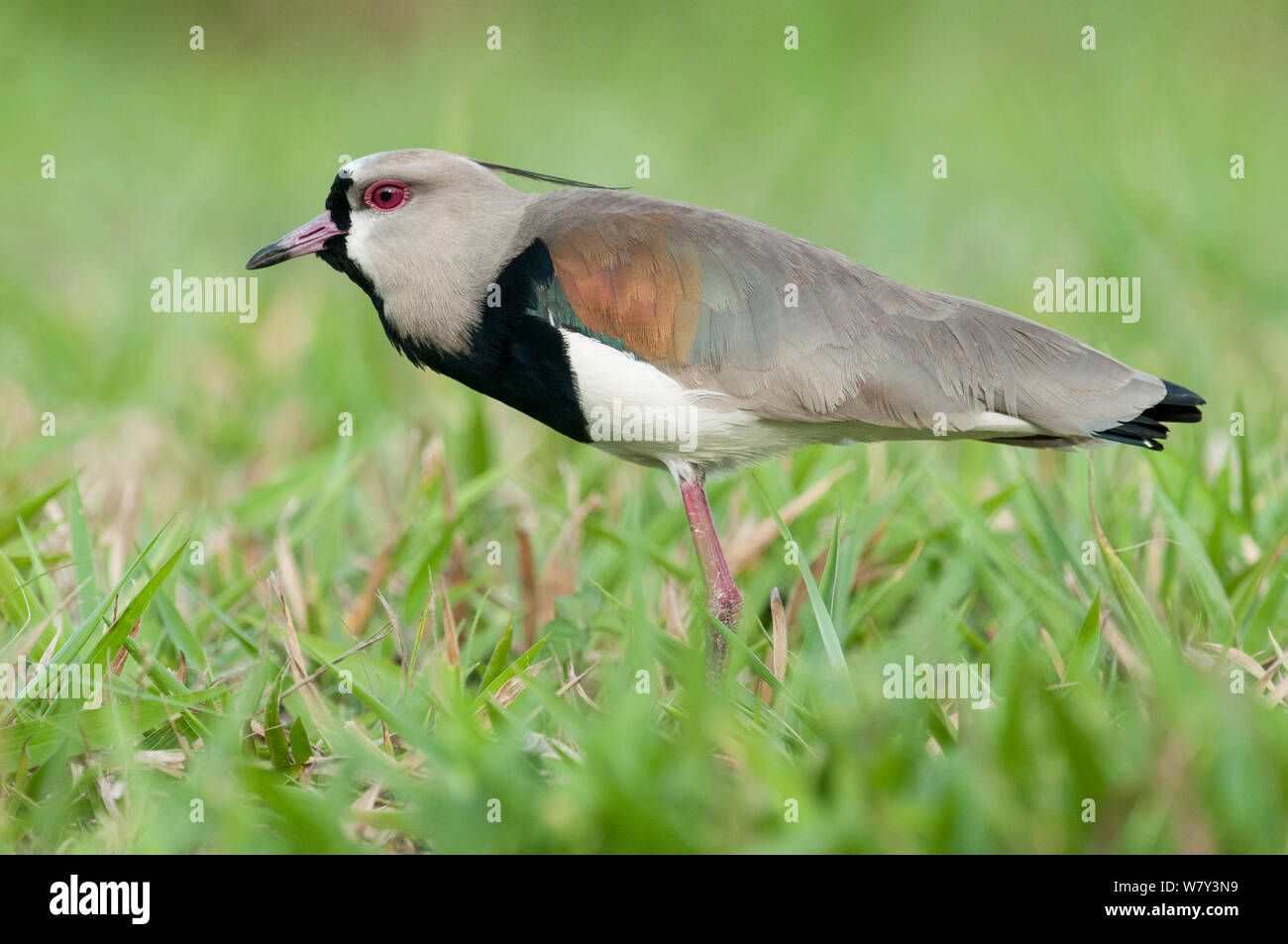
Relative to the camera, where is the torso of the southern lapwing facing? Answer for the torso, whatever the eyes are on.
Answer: to the viewer's left
